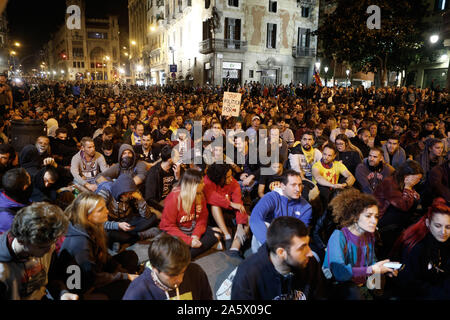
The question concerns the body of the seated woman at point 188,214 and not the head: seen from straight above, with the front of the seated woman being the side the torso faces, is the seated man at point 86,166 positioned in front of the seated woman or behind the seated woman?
behind

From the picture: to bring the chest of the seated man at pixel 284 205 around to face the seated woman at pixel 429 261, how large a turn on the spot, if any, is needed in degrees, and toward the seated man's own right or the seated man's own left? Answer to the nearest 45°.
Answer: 0° — they already face them

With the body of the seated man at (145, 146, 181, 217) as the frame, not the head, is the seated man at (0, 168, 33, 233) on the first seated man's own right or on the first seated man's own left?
on the first seated man's own right

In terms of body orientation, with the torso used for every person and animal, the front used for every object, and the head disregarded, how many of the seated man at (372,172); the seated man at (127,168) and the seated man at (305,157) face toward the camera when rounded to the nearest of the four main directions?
3

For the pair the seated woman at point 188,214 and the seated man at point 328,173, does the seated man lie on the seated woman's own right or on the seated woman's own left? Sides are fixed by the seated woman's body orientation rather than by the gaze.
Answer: on the seated woman's own left

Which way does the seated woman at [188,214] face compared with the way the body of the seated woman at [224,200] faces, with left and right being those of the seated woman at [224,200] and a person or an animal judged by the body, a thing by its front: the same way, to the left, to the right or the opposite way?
the same way

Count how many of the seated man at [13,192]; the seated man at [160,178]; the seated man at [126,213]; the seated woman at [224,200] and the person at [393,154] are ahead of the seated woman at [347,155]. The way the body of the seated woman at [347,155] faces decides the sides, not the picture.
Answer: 4

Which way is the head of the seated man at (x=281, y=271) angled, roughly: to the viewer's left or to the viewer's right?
to the viewer's right

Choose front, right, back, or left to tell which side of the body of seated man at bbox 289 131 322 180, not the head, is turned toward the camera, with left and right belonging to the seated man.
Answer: front

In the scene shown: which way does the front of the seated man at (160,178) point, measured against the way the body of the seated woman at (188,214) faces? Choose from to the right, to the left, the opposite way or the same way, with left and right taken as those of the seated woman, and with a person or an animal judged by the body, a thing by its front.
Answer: the same way

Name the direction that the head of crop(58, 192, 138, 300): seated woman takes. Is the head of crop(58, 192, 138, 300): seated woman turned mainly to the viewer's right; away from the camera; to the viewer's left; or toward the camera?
to the viewer's right

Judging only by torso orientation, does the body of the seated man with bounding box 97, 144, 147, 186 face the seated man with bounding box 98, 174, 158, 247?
yes

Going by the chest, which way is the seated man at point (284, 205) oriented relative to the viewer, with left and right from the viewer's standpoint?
facing the viewer and to the right of the viewer

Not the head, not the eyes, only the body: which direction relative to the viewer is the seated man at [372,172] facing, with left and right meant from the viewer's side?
facing the viewer

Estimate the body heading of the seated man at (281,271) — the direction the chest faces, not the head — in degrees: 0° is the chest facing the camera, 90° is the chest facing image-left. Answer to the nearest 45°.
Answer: approximately 315°
